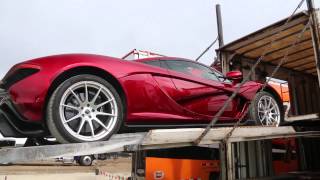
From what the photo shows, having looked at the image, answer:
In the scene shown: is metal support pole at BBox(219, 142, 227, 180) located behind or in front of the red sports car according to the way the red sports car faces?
in front
